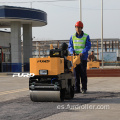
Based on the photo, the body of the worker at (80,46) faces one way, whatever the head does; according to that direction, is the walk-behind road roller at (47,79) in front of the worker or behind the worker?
in front

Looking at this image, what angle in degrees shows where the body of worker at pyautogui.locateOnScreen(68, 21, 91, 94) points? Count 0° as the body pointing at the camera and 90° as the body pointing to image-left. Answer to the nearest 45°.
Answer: approximately 0°
